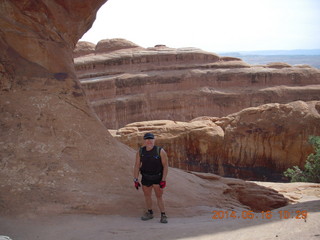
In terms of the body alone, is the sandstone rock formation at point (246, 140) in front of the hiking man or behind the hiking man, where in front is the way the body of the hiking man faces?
behind

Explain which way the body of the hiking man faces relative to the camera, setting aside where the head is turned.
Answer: toward the camera

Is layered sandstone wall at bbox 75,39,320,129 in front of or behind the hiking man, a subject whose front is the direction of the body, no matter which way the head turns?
behind

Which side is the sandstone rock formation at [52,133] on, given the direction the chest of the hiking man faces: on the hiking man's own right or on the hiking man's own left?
on the hiking man's own right
